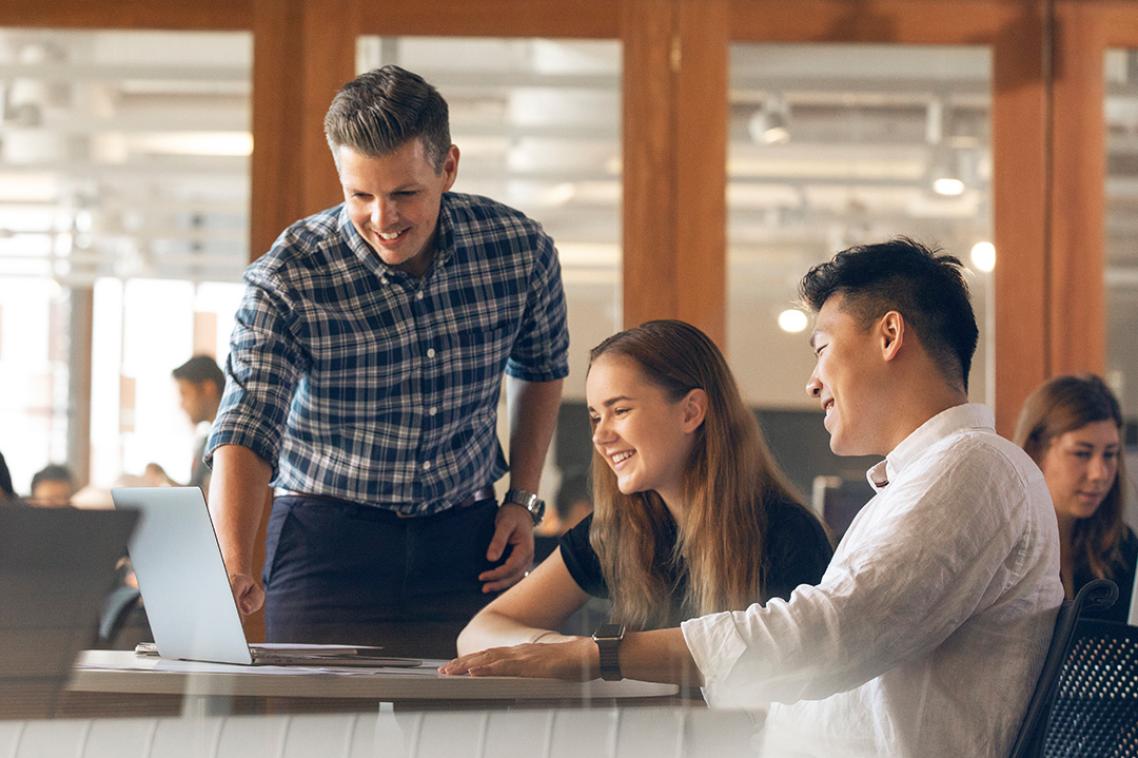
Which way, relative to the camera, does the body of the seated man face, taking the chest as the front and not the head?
to the viewer's left

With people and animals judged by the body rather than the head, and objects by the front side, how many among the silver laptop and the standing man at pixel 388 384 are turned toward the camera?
1

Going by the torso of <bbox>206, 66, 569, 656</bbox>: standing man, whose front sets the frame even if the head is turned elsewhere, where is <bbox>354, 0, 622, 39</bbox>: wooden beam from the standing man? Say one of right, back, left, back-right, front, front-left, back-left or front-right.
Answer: back

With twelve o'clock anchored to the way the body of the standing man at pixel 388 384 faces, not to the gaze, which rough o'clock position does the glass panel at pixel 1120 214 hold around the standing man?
The glass panel is roughly at 8 o'clock from the standing man.

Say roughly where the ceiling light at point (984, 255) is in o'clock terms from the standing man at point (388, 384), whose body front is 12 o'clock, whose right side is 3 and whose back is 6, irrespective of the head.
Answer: The ceiling light is roughly at 8 o'clock from the standing man.

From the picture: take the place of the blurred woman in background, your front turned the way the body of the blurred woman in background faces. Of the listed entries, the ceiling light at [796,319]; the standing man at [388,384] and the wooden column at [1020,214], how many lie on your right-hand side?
2

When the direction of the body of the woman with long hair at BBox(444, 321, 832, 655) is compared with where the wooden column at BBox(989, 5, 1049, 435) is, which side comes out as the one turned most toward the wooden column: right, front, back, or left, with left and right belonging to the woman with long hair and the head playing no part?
back

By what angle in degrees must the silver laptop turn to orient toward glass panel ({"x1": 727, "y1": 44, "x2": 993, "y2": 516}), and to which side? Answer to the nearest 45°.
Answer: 0° — it already faces it

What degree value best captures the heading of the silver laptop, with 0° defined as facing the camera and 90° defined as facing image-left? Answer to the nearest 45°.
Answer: approximately 225°

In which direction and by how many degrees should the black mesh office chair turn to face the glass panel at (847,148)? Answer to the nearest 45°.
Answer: approximately 45° to its right

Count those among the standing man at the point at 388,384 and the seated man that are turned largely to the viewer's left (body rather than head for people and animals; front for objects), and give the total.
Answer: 1

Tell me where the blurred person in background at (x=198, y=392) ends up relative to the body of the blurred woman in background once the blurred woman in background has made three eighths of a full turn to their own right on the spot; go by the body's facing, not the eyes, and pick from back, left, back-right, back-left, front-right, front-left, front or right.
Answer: front

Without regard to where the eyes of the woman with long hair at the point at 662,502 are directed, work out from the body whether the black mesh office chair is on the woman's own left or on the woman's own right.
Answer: on the woman's own left

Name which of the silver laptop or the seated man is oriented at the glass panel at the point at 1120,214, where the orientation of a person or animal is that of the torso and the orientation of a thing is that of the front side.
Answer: the silver laptop
